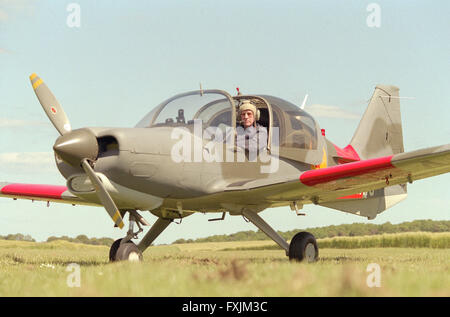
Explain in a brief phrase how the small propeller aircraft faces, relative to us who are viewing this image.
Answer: facing the viewer and to the left of the viewer
